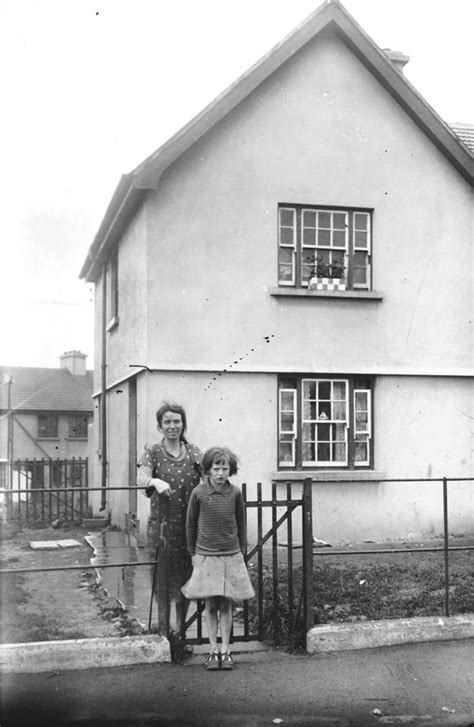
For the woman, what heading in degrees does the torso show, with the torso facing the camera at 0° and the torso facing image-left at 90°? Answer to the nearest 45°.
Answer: approximately 0°

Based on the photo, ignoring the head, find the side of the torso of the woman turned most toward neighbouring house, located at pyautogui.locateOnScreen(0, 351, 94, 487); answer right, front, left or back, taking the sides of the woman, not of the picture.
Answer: back

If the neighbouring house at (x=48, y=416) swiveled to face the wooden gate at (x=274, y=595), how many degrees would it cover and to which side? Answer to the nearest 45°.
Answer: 0° — it already faces it

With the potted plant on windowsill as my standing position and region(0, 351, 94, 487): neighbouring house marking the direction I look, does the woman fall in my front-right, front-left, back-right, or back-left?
back-left

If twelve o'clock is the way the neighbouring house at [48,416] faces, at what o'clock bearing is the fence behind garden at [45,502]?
The fence behind garden is roughly at 12 o'clock from the neighbouring house.

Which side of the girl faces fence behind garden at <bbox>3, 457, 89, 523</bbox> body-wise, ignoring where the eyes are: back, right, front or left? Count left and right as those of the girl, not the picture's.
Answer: back

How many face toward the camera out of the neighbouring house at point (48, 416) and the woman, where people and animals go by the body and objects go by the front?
2
